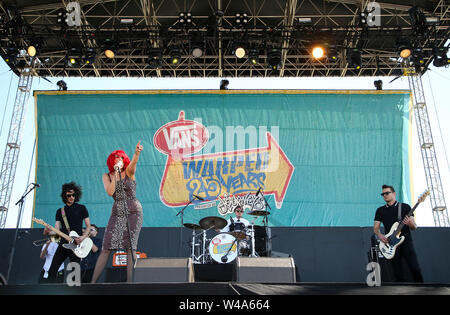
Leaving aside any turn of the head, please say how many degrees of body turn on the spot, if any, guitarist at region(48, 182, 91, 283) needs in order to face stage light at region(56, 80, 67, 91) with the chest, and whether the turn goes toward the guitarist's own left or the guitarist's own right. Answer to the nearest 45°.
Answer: approximately 180°

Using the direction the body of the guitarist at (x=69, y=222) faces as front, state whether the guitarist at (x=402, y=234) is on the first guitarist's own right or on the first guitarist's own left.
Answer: on the first guitarist's own left

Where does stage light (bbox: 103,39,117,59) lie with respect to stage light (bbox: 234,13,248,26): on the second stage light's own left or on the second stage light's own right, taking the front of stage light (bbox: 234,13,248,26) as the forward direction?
on the second stage light's own right

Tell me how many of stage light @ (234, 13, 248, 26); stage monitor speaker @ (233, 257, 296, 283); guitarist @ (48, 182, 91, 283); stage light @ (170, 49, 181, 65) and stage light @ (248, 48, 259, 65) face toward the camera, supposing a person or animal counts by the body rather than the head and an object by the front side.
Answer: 4

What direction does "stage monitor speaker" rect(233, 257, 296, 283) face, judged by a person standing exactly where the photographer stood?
facing away from the viewer

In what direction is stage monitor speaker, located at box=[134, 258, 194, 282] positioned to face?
away from the camera

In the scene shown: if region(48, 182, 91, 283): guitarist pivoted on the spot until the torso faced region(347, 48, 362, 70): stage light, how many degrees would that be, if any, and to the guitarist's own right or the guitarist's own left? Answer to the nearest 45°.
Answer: approximately 90° to the guitarist's own left

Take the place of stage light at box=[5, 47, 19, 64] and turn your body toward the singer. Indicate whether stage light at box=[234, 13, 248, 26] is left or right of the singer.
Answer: left
